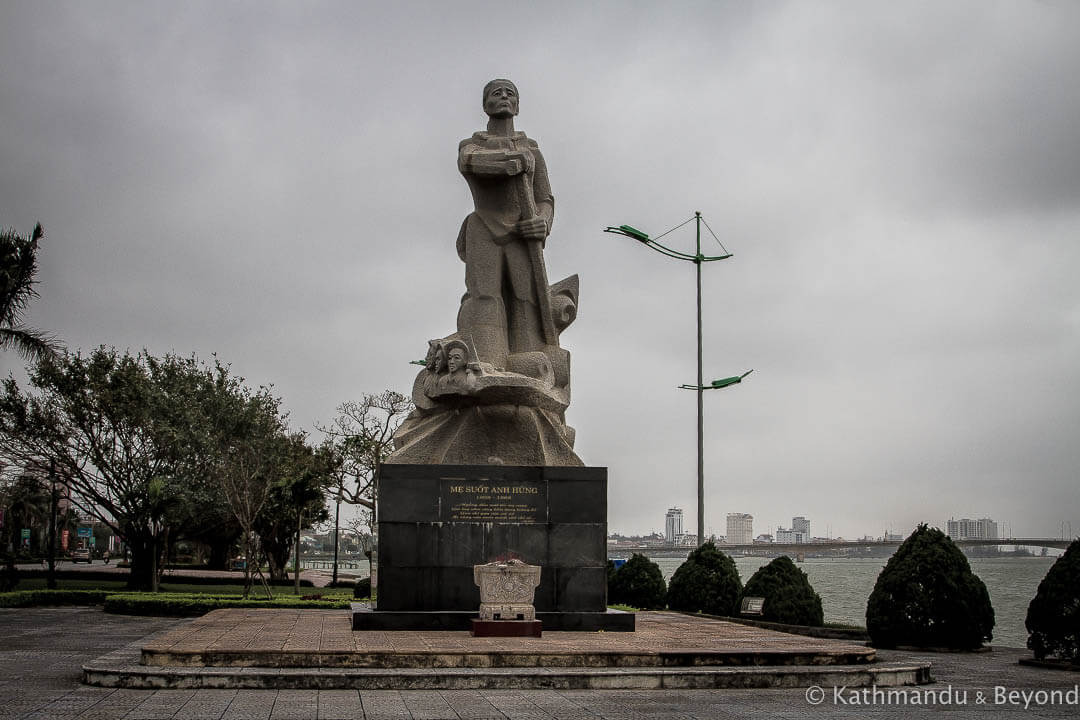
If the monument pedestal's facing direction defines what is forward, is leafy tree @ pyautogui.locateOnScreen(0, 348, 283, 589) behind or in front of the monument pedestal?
behind

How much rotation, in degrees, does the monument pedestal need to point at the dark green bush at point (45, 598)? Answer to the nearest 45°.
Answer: approximately 135° to its right

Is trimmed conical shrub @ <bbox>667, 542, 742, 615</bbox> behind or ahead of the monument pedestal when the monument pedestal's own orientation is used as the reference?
behind

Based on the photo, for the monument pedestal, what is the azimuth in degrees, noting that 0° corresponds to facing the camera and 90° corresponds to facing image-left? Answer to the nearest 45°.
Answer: approximately 0°

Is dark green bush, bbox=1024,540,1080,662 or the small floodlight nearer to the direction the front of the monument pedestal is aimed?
the dark green bush

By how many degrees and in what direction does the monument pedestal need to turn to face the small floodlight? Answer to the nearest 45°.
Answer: approximately 135° to its left

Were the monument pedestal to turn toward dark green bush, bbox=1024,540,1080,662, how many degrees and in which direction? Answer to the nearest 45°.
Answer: approximately 90° to its left
